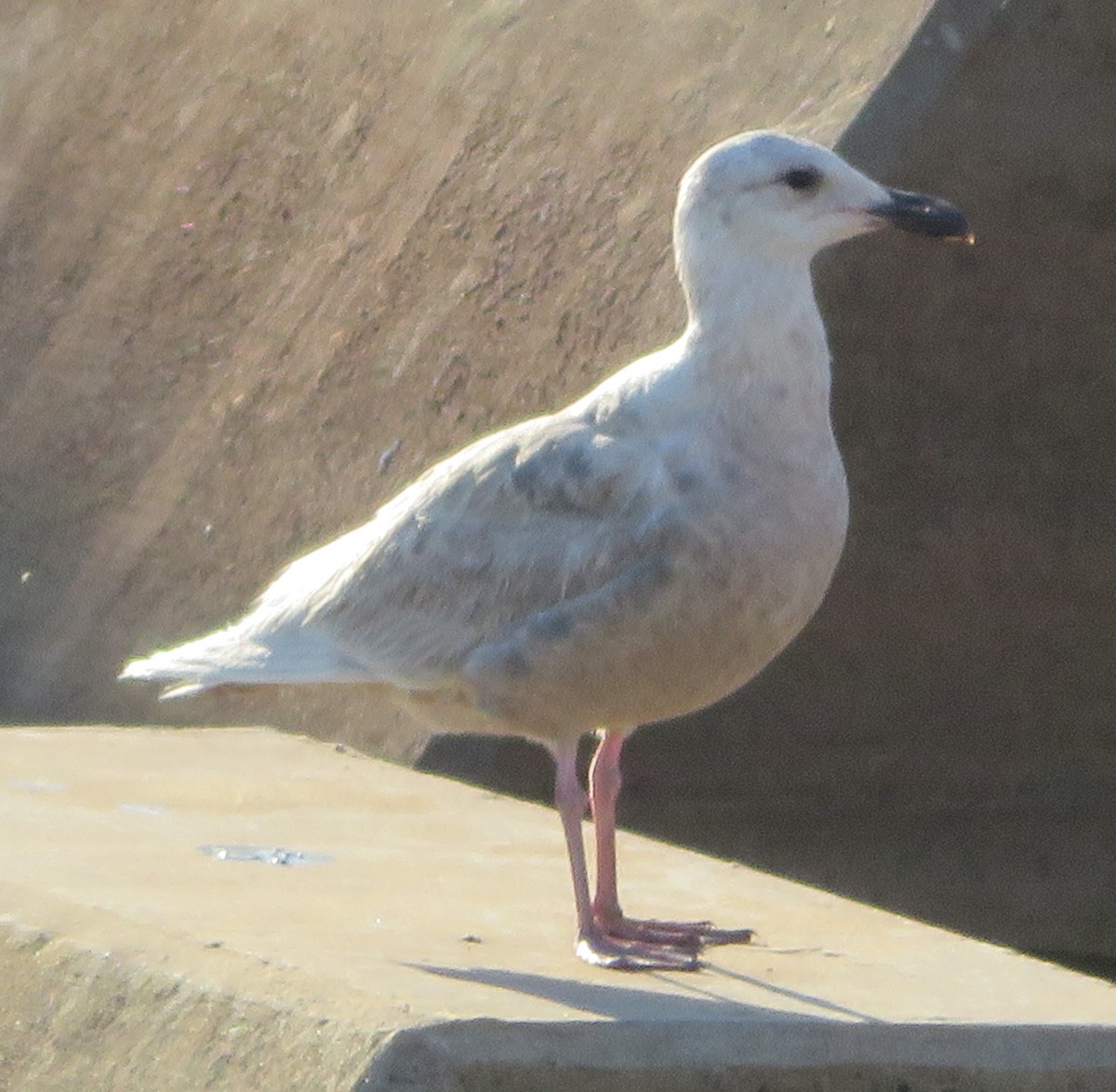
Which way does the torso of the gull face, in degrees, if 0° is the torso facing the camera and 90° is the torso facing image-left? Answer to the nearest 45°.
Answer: approximately 270°
